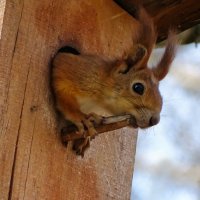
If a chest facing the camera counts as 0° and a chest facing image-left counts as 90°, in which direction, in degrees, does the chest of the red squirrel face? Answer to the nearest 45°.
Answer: approximately 270°
